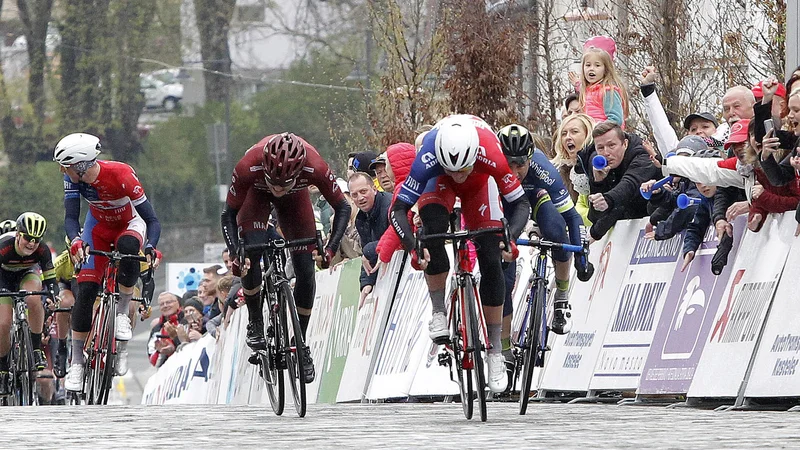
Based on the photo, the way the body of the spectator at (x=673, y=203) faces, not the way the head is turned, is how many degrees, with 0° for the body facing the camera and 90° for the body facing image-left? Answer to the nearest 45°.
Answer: approximately 45°

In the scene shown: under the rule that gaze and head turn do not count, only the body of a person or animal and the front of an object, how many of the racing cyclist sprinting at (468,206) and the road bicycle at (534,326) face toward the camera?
2

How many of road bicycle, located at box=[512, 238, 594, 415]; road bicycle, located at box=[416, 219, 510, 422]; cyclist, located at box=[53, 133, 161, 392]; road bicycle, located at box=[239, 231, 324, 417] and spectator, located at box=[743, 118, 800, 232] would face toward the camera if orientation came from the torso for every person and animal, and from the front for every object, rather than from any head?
4

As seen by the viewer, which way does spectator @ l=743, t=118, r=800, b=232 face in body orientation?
to the viewer's left

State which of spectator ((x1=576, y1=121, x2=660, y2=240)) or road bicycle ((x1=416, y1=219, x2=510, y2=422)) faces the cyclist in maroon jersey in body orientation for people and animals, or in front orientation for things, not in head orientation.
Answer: the spectator

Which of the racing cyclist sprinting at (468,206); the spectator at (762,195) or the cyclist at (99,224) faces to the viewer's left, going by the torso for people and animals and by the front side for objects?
the spectator
